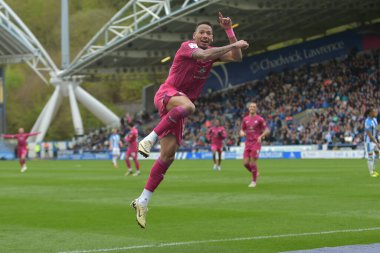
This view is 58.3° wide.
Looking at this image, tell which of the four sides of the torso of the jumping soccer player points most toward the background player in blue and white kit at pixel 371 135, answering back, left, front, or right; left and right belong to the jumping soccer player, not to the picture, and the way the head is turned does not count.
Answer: left

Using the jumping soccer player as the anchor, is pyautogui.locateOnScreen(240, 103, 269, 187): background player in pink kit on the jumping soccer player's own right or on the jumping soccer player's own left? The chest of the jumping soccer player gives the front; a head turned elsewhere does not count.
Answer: on the jumping soccer player's own left
